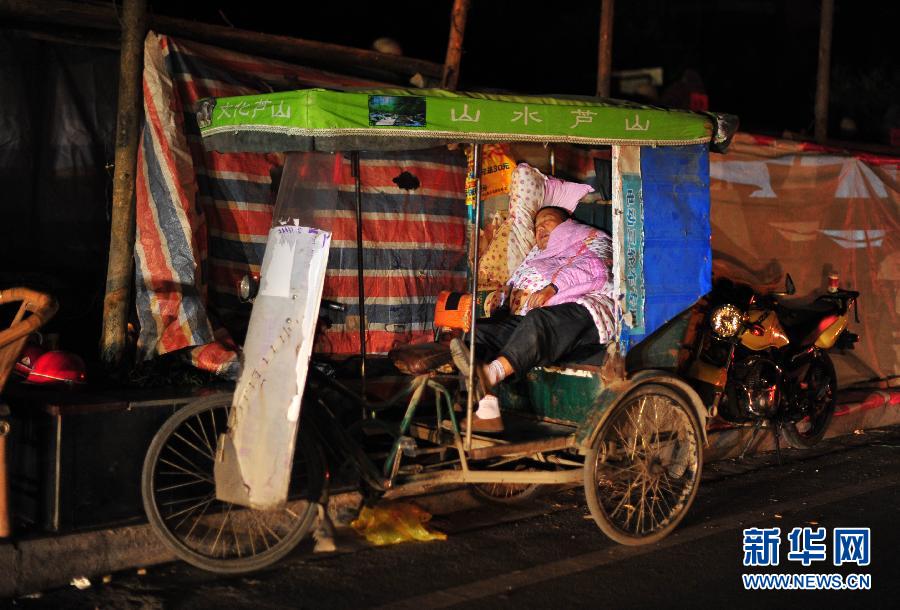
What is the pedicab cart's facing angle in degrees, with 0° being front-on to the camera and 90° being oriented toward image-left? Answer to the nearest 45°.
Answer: approximately 45°

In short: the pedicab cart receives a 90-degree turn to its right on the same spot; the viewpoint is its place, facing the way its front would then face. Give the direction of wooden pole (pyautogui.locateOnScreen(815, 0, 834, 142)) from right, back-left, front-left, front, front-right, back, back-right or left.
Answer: right

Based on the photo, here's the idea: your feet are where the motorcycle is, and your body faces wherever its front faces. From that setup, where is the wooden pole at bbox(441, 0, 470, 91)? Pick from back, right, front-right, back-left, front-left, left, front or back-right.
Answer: front-right

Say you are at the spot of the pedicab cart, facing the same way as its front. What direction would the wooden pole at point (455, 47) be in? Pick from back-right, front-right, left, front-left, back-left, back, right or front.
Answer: back-right

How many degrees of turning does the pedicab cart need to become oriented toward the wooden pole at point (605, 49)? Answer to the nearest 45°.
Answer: approximately 135° to its right

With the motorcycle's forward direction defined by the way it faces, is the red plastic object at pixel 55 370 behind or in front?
in front

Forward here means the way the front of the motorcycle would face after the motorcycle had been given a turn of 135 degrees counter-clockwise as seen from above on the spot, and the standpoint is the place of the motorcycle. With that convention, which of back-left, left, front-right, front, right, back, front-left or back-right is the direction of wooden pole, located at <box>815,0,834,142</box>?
left

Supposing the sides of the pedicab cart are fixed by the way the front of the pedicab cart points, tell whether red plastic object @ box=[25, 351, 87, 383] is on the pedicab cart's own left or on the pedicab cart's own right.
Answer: on the pedicab cart's own right

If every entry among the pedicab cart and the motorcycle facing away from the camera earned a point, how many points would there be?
0

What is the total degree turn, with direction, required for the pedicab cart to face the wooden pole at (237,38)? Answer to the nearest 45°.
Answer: approximately 90° to its right

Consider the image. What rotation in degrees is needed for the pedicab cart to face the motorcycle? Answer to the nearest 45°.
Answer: approximately 180°

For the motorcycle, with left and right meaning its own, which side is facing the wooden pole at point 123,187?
front
